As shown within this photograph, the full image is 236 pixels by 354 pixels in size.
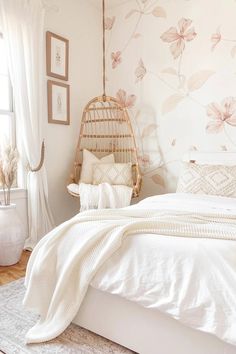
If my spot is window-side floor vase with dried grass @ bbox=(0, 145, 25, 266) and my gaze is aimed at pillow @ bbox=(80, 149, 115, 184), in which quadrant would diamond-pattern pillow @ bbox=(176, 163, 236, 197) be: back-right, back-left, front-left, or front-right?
front-right

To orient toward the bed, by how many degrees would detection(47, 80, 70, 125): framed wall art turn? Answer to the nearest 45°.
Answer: approximately 45° to its right

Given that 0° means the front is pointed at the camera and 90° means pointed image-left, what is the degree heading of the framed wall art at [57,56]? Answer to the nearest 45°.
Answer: approximately 315°

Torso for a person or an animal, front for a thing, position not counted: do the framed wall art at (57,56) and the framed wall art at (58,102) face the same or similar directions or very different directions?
same or similar directions

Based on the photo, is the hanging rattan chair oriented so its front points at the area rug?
yes

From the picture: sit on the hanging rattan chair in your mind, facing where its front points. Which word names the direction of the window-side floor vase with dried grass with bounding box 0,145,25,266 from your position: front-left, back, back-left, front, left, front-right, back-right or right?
front-right

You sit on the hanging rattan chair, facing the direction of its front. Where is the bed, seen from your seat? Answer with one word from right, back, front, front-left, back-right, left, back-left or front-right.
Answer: front

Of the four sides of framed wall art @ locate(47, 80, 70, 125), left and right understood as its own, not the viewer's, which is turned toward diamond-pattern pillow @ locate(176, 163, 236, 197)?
front

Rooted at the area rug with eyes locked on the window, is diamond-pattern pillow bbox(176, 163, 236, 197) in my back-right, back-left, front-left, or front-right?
front-right

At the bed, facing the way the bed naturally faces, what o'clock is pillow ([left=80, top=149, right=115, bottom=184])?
The pillow is roughly at 4 o'clock from the bed.

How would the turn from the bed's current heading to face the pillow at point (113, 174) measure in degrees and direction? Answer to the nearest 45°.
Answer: approximately 135° to its right

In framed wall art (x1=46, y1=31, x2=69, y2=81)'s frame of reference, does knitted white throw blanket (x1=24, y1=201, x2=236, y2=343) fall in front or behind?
in front

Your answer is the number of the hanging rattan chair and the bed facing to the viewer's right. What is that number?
0

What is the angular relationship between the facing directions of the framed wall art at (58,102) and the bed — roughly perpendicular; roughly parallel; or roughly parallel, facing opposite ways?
roughly perpendicular

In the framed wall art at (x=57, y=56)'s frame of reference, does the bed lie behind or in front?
in front

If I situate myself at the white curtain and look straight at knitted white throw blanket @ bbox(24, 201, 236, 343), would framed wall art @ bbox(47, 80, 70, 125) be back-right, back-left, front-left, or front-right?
back-left

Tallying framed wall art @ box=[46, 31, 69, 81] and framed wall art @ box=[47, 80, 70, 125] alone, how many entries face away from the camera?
0

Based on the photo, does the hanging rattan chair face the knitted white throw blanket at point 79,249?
yes

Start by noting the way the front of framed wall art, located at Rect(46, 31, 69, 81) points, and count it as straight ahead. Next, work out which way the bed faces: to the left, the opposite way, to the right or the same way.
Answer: to the right

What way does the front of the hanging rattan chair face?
toward the camera
